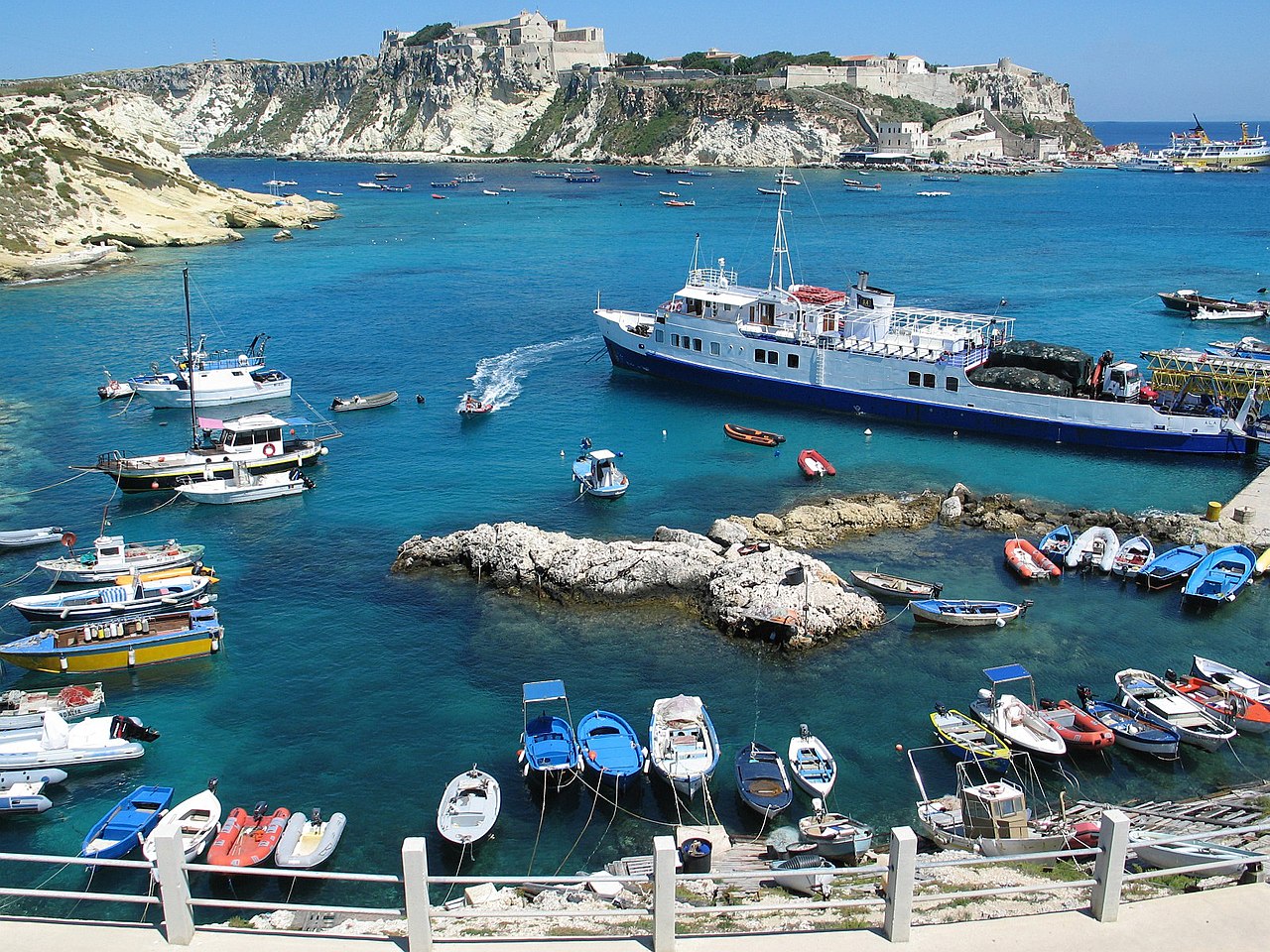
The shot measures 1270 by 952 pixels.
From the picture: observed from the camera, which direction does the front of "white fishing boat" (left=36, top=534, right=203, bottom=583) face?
facing to the left of the viewer

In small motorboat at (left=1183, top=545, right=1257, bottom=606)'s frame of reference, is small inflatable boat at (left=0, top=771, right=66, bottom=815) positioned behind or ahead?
behind

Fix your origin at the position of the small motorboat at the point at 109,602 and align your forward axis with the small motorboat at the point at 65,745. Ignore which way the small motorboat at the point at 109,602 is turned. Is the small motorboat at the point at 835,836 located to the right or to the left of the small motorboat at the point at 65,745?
left

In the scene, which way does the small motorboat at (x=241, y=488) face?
to the viewer's left

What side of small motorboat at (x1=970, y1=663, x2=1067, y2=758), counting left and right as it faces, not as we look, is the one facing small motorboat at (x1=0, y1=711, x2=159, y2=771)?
right

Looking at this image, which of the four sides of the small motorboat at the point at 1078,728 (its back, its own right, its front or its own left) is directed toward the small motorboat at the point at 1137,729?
left
